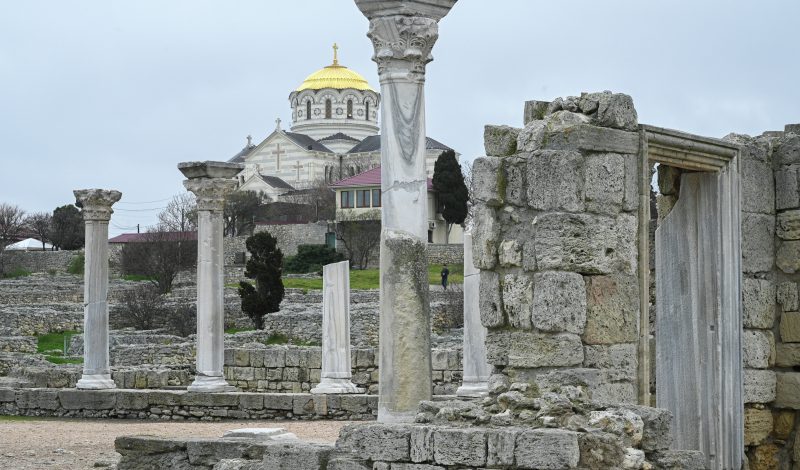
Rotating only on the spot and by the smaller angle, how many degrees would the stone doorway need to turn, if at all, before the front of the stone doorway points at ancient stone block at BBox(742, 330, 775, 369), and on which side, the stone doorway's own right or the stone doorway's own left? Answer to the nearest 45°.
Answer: approximately 90° to the stone doorway's own left

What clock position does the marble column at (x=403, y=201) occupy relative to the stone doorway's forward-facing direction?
The marble column is roughly at 4 o'clock from the stone doorway.

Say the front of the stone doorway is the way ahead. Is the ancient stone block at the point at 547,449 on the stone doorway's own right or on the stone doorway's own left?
on the stone doorway's own right

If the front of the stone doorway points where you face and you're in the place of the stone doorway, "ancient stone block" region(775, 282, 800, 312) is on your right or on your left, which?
on your left

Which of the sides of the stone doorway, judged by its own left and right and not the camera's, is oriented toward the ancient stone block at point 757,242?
left

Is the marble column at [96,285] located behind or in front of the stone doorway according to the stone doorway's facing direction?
behind

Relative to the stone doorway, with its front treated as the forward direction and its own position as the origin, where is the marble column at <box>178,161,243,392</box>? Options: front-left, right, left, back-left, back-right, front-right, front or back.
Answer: back

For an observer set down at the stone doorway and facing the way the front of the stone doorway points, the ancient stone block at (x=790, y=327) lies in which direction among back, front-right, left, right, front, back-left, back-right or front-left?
left

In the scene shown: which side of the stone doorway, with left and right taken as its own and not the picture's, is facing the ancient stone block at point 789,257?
left

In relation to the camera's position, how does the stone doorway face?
facing the viewer and to the right of the viewer

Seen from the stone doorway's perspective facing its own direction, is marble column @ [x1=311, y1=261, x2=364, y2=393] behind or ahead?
behind
